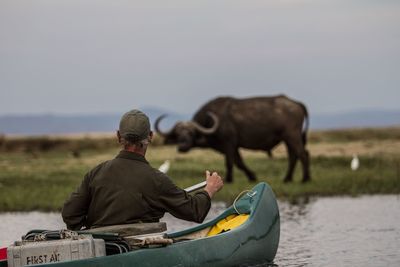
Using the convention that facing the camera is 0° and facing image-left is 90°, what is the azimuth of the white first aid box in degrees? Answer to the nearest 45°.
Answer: approximately 0°

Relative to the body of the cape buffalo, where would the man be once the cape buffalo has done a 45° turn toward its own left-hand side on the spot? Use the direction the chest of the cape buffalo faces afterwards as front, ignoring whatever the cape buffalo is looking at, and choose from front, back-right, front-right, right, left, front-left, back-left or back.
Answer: front-left

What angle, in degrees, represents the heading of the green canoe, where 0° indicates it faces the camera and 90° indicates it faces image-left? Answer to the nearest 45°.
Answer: approximately 270°

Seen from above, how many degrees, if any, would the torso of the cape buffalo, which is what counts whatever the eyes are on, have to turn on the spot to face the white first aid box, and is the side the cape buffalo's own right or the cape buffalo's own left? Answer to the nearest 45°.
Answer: approximately 90° to the cape buffalo's own left

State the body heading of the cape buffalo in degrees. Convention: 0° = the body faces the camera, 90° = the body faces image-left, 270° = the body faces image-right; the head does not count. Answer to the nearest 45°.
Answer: approximately 90°

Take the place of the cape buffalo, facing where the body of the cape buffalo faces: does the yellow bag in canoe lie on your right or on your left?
on your left

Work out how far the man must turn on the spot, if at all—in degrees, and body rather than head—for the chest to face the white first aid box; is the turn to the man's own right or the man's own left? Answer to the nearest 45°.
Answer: approximately 135° to the man's own left

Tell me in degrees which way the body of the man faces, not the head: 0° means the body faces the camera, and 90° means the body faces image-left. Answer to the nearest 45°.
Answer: approximately 180°

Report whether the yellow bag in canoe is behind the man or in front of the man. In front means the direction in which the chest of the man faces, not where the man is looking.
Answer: in front

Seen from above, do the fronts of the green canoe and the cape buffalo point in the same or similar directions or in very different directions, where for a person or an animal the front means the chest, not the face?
very different directions

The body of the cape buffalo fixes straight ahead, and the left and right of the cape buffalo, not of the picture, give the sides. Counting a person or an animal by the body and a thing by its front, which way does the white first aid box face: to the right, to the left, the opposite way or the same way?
to the left

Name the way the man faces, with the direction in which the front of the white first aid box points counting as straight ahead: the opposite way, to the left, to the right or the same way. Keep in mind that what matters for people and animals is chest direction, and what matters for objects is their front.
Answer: the opposite way
